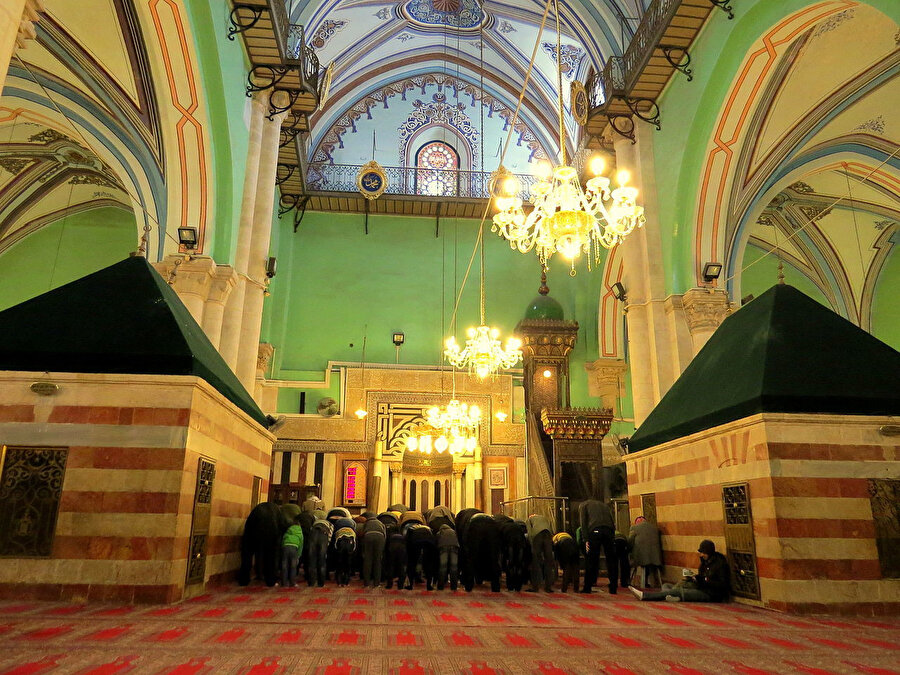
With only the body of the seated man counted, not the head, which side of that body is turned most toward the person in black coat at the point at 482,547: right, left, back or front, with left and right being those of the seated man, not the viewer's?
front

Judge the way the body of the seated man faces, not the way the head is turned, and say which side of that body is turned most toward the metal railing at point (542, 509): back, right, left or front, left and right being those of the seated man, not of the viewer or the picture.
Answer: right

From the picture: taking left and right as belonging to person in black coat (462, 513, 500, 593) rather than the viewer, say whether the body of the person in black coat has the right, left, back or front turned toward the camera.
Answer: back

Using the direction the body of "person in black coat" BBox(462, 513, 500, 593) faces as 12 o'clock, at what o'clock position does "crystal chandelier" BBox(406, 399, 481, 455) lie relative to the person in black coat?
The crystal chandelier is roughly at 12 o'clock from the person in black coat.

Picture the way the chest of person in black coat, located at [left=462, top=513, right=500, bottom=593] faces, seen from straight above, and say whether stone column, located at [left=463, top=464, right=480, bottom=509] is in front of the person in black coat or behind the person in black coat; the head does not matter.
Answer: in front

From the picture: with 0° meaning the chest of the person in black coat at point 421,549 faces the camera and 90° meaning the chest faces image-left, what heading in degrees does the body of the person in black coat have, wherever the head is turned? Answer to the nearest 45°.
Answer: approximately 180°

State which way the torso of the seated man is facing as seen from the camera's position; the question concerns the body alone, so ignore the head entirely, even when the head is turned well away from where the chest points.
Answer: to the viewer's left

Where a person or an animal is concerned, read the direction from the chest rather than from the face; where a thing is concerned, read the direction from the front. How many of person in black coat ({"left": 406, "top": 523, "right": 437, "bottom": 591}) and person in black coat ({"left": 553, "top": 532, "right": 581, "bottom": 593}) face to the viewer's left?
0

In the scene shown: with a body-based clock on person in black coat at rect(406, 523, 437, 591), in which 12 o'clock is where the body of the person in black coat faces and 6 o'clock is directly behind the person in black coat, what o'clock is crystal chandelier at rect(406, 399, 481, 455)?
The crystal chandelier is roughly at 12 o'clock from the person in black coat.

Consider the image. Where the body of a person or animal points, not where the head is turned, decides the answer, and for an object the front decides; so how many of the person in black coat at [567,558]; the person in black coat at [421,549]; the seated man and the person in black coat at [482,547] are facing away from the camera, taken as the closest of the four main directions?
3

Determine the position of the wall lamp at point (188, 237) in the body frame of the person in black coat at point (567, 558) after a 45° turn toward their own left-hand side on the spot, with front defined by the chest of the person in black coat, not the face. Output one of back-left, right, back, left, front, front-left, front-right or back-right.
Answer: front-left

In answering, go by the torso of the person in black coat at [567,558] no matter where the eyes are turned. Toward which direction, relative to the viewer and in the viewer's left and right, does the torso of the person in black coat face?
facing away from the viewer

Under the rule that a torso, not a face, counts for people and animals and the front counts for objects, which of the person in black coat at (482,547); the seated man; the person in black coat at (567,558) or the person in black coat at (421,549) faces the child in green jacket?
the seated man

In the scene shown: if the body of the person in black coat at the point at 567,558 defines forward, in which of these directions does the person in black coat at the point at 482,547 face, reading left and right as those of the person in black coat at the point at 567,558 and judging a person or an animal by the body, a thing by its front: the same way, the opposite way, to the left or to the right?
the same way

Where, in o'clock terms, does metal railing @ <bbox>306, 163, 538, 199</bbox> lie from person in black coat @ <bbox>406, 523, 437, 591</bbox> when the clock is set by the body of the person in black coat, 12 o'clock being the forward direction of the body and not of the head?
The metal railing is roughly at 12 o'clock from the person in black coat.

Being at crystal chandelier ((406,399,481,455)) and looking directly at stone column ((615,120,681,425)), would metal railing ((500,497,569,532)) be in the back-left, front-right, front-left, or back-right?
front-left

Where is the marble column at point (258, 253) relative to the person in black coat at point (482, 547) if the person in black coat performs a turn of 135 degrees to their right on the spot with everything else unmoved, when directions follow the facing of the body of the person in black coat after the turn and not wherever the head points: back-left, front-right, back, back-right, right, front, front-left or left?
back

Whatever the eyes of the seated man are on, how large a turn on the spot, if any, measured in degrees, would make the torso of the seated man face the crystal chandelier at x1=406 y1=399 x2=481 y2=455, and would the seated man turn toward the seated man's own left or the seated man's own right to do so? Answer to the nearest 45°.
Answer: approximately 45° to the seated man's own right

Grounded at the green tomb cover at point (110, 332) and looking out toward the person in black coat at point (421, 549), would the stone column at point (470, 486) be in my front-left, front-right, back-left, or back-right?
front-left
